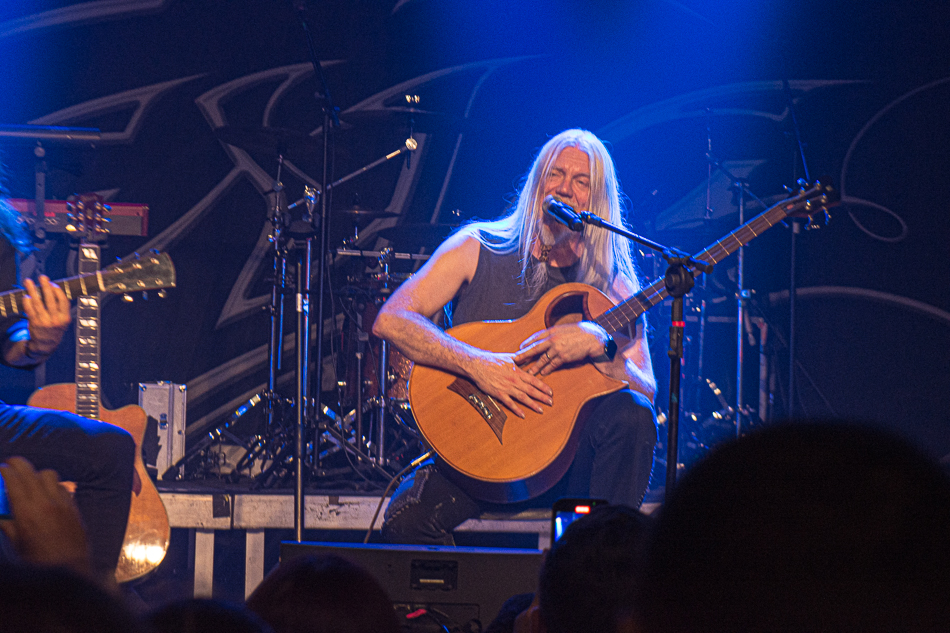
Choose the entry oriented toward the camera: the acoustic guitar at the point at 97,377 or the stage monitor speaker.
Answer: the acoustic guitar

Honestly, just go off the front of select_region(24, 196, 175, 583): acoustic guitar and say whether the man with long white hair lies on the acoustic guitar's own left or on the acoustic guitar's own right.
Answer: on the acoustic guitar's own left

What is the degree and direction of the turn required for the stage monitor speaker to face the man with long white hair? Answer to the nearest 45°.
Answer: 0° — it already faces them

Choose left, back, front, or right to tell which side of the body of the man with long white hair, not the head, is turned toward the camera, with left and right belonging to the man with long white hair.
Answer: front

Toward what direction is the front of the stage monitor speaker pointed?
away from the camera

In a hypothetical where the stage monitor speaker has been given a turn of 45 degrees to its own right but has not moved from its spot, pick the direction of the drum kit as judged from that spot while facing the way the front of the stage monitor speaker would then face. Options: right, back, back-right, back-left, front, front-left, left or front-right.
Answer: front-left

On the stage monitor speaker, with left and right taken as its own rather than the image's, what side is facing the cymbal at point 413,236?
front

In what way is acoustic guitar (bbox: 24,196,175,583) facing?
toward the camera

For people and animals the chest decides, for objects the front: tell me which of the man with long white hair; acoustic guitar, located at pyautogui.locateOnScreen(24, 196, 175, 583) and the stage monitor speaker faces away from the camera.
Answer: the stage monitor speaker

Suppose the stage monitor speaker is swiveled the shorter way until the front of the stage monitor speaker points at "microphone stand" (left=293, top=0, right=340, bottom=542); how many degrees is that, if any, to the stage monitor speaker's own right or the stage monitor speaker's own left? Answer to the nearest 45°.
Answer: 0° — it already faces it

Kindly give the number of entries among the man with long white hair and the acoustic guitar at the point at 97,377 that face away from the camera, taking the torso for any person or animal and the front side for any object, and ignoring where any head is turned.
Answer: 0

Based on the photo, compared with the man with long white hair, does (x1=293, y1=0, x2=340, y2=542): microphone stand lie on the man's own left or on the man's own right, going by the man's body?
on the man's own right

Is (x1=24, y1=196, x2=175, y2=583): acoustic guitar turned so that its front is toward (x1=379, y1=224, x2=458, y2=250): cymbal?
no

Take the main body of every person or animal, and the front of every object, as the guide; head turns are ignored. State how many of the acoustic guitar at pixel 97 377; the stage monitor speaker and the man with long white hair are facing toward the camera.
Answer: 2
